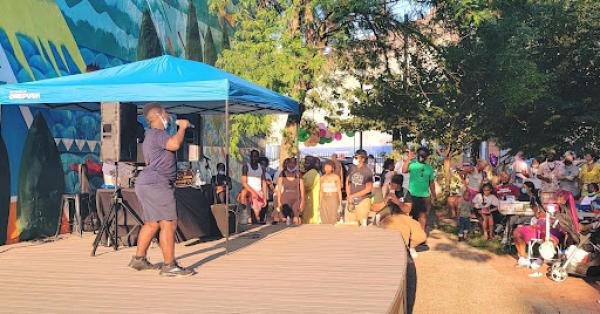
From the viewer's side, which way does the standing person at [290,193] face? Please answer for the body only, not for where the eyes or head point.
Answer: toward the camera

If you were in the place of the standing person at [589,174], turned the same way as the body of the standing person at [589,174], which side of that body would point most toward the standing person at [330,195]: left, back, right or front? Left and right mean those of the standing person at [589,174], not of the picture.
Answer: front

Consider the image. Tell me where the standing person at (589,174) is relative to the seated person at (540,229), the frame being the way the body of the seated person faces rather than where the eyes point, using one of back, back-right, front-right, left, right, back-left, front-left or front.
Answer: right

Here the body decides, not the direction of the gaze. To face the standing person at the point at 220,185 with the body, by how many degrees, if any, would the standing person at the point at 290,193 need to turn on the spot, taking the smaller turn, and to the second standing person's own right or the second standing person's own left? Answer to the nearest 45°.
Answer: approximately 90° to the second standing person's own right

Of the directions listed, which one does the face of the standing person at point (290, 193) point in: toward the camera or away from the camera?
toward the camera

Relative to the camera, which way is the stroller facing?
to the viewer's left

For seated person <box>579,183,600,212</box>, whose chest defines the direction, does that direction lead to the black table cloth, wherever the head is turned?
yes

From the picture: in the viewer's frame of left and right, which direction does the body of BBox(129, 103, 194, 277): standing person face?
facing to the right of the viewer

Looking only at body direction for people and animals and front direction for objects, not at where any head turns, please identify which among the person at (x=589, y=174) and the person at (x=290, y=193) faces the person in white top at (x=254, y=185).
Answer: the person at (x=589, y=174)

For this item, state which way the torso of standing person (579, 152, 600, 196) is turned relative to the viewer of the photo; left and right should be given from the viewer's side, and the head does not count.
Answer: facing the viewer and to the left of the viewer

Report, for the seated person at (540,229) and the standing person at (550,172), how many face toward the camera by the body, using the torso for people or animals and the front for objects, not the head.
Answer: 1

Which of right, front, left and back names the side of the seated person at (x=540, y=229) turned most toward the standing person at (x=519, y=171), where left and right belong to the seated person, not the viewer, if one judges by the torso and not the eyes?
right

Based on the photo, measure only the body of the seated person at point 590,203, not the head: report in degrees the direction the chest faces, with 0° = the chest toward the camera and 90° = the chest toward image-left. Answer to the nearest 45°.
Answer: approximately 45°
